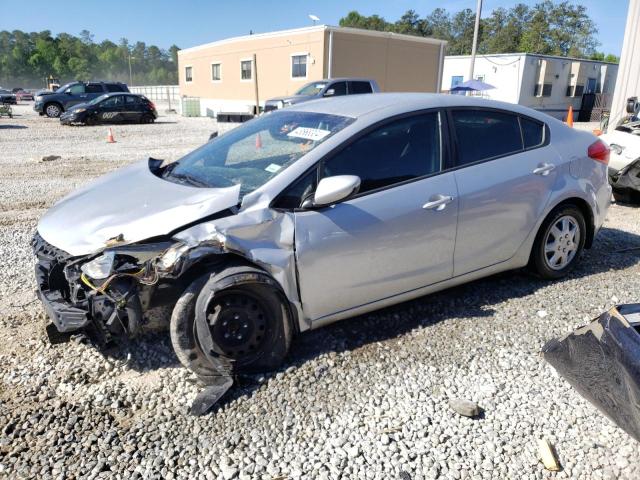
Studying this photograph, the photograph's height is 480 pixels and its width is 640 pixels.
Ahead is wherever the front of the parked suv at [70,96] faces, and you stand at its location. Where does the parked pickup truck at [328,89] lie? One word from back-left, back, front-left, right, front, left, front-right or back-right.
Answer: back-left

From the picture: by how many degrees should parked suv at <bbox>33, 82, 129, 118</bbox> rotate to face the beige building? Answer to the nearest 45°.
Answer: approximately 180°

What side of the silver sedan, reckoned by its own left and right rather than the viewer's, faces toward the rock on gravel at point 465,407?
left

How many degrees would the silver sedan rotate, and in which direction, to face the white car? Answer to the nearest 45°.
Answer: approximately 180°

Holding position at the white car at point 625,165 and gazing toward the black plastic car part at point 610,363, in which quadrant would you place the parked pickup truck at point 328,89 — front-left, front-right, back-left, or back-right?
back-right

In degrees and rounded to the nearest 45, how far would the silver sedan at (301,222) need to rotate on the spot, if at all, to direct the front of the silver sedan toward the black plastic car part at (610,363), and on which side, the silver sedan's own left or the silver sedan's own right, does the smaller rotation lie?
approximately 90° to the silver sedan's own left

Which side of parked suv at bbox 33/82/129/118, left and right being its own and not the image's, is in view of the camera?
left

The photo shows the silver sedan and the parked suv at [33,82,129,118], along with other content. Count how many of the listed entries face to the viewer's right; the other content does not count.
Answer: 0

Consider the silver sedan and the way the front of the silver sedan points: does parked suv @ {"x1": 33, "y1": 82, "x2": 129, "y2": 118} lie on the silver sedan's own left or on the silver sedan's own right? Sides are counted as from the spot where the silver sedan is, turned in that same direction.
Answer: on the silver sedan's own right

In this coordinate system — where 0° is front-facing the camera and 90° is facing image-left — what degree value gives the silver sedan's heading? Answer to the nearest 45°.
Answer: approximately 45°

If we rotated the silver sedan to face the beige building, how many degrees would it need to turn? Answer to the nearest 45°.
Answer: approximately 135° to its right
